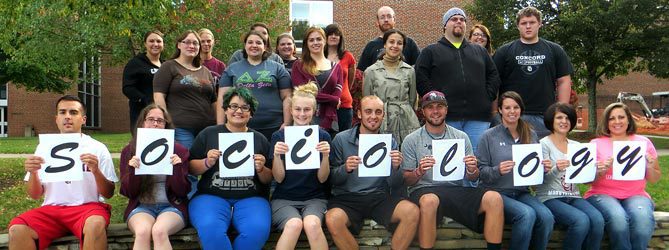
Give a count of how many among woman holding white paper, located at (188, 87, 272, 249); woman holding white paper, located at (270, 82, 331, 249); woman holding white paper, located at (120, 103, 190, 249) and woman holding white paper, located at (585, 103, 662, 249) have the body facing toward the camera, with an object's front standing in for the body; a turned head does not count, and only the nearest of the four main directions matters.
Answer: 4

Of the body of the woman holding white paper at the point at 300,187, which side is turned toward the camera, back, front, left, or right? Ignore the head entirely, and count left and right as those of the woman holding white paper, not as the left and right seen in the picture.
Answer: front

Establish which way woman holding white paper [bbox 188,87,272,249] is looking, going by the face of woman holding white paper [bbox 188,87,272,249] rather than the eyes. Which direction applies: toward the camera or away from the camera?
toward the camera

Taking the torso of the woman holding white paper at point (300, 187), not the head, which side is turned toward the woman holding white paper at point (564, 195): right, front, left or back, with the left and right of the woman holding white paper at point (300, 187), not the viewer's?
left

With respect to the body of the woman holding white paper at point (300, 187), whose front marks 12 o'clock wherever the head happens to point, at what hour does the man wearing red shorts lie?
The man wearing red shorts is roughly at 3 o'clock from the woman holding white paper.

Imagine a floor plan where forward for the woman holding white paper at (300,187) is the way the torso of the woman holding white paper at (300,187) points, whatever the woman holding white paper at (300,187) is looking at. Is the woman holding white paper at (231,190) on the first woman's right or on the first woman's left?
on the first woman's right

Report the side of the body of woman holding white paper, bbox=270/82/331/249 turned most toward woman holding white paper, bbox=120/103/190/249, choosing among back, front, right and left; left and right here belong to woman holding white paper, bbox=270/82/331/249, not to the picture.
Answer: right

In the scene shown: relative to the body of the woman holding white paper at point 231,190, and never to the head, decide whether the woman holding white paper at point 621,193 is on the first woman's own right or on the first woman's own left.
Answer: on the first woman's own left

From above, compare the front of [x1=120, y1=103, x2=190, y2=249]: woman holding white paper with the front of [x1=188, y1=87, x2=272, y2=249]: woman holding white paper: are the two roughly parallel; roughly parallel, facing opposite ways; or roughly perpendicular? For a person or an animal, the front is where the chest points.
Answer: roughly parallel

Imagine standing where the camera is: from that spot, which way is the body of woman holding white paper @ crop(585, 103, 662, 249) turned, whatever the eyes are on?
toward the camera

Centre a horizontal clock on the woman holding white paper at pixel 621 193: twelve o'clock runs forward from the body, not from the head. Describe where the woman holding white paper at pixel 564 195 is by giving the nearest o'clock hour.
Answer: the woman holding white paper at pixel 564 195 is roughly at 2 o'clock from the woman holding white paper at pixel 621 193.

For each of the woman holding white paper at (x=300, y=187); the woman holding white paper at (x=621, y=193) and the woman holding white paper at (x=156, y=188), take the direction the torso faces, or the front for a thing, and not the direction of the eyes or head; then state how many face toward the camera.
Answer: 3

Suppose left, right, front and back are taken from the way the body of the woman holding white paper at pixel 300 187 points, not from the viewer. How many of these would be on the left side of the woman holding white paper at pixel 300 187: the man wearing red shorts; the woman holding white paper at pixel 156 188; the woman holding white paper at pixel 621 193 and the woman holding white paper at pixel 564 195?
2

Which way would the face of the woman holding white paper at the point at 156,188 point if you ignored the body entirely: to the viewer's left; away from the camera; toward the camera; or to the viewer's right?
toward the camera

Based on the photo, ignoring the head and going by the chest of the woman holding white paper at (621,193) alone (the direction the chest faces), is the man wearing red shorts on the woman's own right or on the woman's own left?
on the woman's own right

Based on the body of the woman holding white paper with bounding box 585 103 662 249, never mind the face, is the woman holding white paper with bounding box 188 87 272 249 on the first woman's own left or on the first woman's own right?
on the first woman's own right

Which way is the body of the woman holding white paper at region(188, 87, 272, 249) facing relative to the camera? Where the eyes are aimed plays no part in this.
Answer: toward the camera
